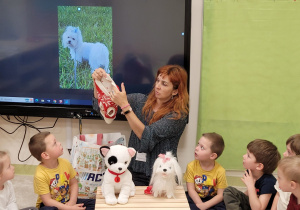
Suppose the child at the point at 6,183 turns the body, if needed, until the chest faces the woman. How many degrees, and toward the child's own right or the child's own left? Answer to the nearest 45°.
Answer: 0° — they already face them

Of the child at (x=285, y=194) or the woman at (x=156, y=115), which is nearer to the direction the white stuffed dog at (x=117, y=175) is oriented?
the child

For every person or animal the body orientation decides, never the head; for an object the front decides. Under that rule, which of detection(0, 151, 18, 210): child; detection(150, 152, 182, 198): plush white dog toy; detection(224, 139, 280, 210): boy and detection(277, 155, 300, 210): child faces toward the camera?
the plush white dog toy

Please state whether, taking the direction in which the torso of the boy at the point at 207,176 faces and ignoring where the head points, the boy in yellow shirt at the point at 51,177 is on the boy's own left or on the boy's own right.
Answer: on the boy's own right

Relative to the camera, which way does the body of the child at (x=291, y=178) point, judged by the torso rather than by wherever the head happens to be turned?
to the viewer's left

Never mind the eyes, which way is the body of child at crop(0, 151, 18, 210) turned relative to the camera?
to the viewer's right

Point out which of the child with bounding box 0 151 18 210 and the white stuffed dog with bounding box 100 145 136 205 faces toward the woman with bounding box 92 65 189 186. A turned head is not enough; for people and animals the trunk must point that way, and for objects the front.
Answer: the child

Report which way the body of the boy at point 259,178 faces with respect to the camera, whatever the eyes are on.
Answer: to the viewer's left

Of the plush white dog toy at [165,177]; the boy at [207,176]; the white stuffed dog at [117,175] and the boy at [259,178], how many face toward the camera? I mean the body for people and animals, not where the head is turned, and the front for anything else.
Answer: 3

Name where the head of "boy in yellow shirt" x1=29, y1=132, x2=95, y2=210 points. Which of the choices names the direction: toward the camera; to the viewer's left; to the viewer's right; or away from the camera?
to the viewer's right

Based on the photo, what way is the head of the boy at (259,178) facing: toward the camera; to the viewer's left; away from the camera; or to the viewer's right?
to the viewer's left

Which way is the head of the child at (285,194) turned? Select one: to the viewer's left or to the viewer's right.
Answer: to the viewer's left

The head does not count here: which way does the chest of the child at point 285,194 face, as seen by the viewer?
to the viewer's left
